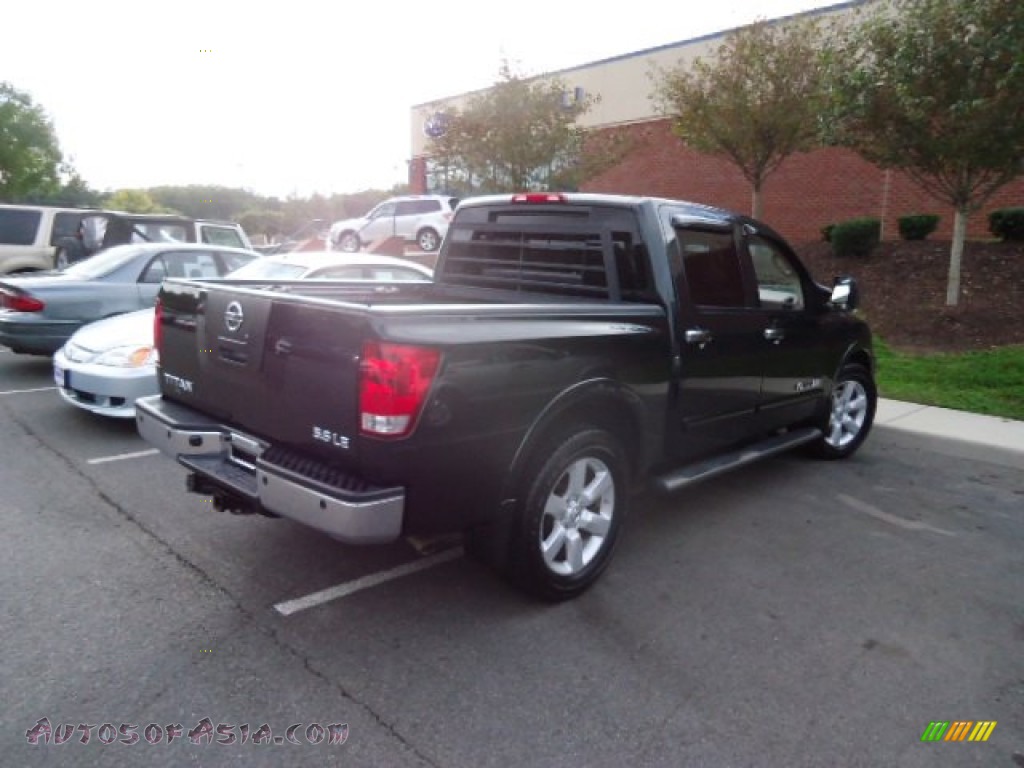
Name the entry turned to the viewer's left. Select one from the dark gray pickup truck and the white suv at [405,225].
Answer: the white suv

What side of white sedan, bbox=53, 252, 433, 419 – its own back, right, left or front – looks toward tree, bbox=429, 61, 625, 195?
back

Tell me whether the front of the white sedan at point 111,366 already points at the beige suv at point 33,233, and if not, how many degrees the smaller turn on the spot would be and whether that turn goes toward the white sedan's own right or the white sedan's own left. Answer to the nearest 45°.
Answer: approximately 135° to the white sedan's own right

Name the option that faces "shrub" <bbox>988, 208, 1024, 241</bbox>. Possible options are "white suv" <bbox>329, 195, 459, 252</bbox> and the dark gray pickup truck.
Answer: the dark gray pickup truck

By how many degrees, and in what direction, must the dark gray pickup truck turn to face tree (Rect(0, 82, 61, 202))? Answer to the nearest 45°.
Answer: approximately 90° to its left

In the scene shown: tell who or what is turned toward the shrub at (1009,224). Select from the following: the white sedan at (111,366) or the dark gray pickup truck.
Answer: the dark gray pickup truck

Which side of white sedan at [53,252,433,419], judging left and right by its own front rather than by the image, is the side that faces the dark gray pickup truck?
left

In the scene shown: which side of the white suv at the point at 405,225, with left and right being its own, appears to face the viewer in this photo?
left

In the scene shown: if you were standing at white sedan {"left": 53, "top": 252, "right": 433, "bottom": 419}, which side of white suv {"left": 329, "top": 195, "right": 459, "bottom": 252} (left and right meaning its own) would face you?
left

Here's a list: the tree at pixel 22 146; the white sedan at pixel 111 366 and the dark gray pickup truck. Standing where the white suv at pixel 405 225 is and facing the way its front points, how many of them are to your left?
2

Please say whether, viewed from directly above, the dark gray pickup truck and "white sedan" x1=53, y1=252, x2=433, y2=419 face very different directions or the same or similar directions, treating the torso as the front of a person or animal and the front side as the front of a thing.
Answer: very different directions

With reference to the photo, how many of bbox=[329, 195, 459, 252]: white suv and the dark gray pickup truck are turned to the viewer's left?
1
